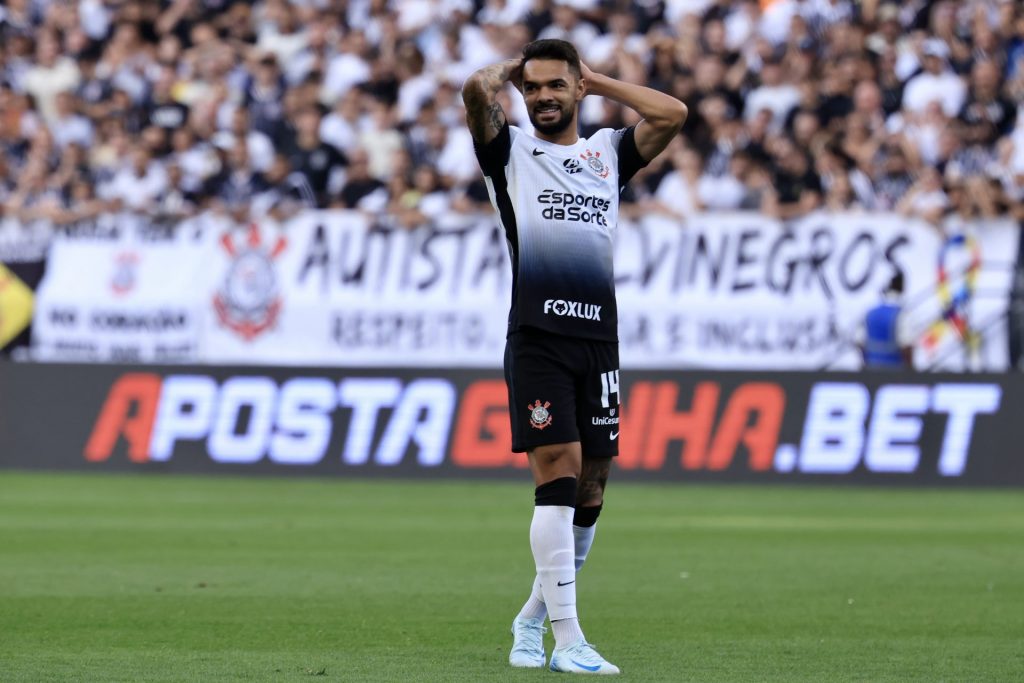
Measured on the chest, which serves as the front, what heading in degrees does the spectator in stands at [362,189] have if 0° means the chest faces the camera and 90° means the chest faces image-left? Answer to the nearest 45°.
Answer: approximately 0°

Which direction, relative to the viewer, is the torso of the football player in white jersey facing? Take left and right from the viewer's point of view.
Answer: facing the viewer and to the right of the viewer

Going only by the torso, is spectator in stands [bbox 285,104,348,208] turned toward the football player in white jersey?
yes

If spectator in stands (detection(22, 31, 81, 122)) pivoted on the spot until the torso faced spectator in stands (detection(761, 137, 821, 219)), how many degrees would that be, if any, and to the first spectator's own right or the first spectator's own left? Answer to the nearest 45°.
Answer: approximately 45° to the first spectator's own left

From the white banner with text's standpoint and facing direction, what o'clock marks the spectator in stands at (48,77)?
The spectator in stands is roughly at 4 o'clock from the white banner with text.

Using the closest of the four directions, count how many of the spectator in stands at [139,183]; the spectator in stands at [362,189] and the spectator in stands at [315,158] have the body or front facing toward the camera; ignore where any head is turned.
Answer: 3

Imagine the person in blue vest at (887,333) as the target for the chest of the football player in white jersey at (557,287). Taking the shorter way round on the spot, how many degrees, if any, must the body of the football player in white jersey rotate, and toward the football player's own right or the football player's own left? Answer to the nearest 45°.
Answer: approximately 135° to the football player's own left

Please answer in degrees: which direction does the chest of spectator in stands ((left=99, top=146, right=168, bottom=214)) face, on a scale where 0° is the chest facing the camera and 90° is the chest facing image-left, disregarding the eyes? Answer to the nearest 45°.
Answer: approximately 0°

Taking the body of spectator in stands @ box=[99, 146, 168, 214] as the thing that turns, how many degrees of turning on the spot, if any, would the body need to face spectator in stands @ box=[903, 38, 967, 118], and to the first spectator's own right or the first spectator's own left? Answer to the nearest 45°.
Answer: approximately 90° to the first spectator's own left

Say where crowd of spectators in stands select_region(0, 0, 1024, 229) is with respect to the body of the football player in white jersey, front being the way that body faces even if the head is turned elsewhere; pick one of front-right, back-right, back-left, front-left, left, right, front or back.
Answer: back-left
